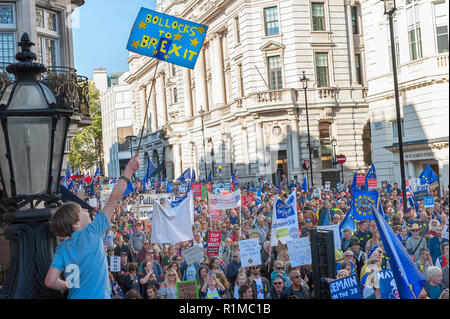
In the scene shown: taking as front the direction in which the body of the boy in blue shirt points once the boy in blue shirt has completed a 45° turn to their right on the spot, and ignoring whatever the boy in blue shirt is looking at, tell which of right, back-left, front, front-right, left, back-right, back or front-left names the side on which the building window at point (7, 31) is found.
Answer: left

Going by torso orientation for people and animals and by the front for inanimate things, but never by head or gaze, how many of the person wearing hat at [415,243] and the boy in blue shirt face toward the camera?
1

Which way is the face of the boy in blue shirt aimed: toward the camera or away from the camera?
away from the camera

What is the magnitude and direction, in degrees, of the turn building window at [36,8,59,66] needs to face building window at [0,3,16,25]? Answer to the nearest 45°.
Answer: approximately 90° to its right

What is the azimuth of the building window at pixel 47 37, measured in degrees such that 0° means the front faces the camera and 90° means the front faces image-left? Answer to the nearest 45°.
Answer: approximately 315°

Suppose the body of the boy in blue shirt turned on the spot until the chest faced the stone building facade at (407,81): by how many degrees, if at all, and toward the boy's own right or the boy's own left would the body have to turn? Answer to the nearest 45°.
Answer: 0° — they already face it

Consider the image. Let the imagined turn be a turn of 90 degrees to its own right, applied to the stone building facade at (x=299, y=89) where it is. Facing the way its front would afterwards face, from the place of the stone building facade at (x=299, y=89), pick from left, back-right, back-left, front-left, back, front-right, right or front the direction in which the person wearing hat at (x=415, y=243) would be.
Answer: back-left

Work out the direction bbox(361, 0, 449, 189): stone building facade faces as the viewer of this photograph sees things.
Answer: facing the viewer and to the left of the viewer

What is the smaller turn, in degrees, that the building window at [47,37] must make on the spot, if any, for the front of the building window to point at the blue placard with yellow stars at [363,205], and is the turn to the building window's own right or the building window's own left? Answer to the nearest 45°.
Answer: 0° — it already faces it

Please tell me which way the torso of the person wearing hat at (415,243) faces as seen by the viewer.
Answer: toward the camera

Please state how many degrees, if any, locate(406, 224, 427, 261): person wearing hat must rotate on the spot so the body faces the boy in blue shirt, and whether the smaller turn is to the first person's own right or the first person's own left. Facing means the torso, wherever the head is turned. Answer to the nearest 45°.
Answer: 0° — they already face them

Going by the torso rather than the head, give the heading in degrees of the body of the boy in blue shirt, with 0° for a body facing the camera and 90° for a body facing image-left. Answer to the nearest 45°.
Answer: approximately 225°

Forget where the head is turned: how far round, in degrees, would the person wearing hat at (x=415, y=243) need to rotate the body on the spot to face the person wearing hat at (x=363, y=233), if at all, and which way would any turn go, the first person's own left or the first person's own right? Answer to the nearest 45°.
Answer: approximately 135° to the first person's own right

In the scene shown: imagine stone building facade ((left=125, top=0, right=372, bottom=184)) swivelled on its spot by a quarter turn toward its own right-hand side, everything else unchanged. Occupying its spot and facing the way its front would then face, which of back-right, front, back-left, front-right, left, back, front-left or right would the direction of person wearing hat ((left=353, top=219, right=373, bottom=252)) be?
back-left
